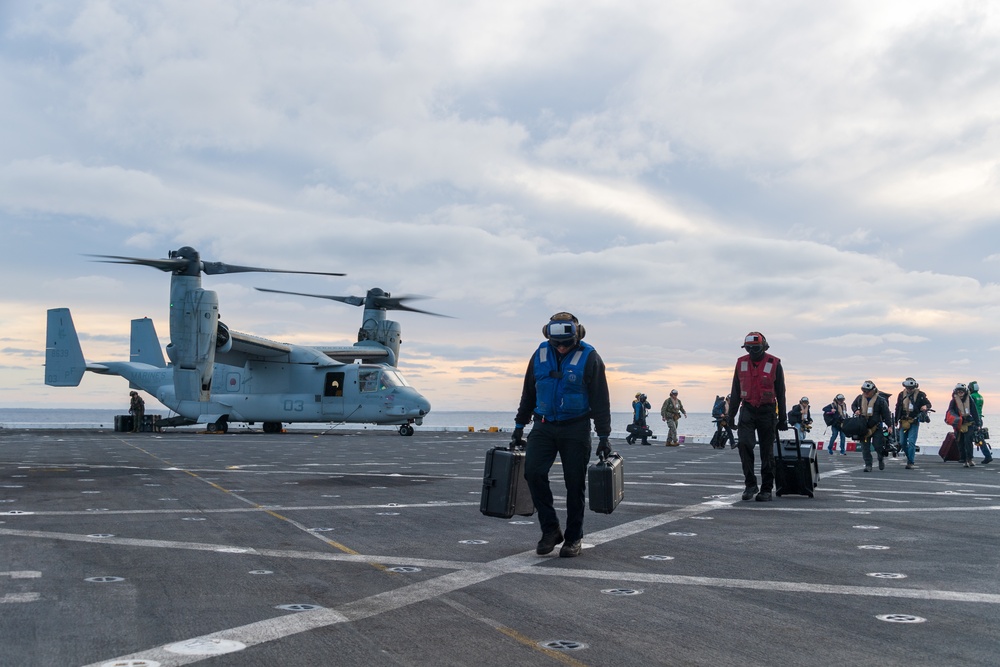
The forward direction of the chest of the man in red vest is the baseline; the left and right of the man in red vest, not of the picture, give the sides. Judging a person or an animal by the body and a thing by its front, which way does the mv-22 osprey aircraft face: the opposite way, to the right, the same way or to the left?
to the left

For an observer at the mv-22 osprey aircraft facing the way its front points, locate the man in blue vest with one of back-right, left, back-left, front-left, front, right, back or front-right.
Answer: front-right

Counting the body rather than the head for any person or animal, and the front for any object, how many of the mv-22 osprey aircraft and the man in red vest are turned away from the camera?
0

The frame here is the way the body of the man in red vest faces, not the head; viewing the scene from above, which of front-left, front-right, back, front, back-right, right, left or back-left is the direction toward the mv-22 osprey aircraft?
back-right

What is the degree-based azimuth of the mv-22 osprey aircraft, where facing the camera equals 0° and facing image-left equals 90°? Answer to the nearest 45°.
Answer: approximately 315°

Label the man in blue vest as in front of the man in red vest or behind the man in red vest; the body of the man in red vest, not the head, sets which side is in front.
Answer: in front

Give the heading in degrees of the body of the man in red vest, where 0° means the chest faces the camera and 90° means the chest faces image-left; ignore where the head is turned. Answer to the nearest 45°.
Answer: approximately 0°

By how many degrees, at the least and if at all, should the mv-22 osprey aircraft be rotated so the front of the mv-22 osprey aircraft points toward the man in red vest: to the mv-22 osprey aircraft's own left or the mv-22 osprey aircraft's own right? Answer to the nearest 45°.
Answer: approximately 45° to the mv-22 osprey aircraft's own right
